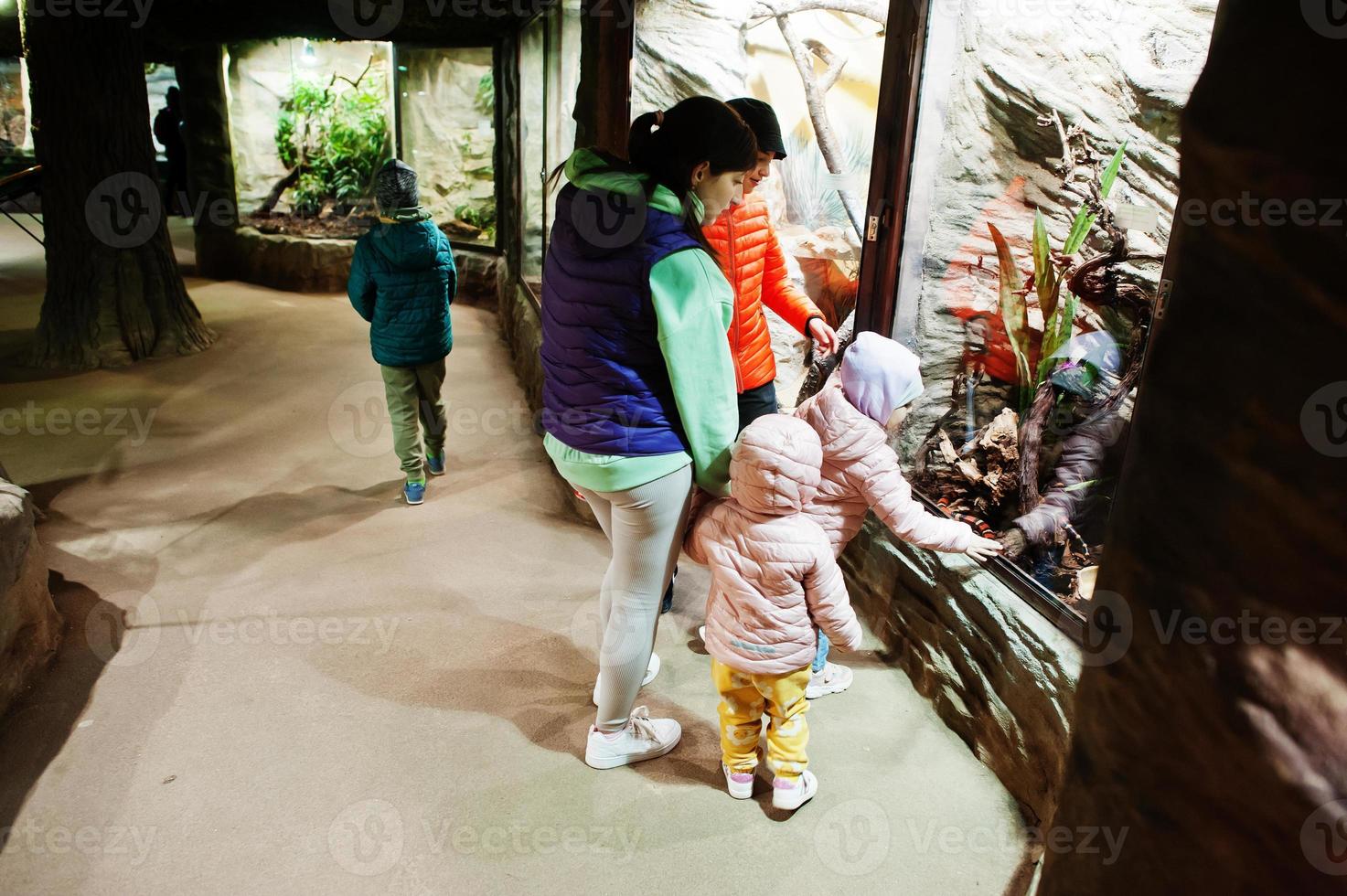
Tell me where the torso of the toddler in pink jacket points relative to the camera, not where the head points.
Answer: away from the camera

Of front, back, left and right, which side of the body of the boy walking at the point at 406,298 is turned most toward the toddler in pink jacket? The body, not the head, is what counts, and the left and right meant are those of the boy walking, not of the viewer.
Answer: back

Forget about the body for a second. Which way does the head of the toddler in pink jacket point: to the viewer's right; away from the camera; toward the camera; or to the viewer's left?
away from the camera

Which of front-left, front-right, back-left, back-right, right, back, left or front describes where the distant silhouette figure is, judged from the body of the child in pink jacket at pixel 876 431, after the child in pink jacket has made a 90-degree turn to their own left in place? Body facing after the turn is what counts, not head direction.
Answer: front-left

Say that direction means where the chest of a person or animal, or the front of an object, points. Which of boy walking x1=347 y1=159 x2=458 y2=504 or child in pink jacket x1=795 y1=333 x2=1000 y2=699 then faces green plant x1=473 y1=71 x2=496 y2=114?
the boy walking

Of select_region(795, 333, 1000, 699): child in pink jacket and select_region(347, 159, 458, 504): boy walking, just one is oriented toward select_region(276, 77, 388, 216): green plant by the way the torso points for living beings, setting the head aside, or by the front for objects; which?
the boy walking

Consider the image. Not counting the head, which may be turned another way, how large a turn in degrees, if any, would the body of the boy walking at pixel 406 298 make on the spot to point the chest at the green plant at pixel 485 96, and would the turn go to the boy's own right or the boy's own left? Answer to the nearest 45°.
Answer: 0° — they already face it

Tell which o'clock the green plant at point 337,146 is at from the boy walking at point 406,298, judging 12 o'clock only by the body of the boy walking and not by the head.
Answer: The green plant is roughly at 12 o'clock from the boy walking.

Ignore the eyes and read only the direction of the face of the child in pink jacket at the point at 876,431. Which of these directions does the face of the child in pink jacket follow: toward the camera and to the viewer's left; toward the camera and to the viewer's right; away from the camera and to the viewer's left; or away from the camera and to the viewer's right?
away from the camera and to the viewer's right

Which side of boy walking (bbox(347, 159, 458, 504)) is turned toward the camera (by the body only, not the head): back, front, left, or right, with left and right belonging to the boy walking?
back
